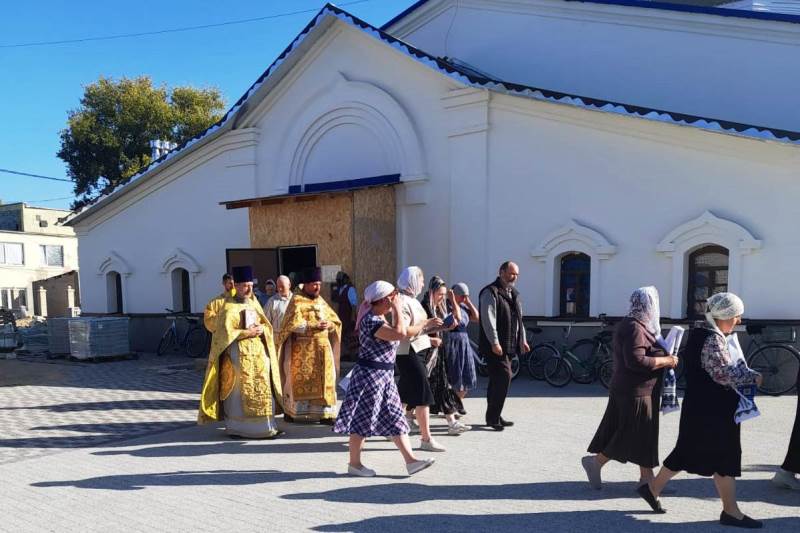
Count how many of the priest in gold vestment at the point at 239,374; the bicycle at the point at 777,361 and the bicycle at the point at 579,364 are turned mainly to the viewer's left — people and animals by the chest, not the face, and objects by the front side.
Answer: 2

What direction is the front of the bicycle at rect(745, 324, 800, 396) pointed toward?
to the viewer's left

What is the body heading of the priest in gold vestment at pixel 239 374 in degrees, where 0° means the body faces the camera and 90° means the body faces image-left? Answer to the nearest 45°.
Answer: approximately 315°
